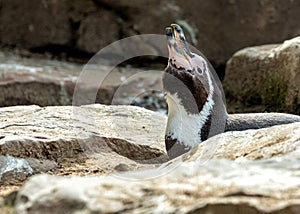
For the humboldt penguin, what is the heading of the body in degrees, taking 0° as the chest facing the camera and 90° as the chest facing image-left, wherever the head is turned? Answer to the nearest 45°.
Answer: approximately 45°

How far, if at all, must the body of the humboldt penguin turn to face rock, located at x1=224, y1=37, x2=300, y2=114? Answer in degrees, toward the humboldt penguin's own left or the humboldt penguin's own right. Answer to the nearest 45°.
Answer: approximately 135° to the humboldt penguin's own right

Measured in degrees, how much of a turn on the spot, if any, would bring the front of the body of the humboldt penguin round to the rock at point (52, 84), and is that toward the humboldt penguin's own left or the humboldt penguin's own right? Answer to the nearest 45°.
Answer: approximately 90° to the humboldt penguin's own right

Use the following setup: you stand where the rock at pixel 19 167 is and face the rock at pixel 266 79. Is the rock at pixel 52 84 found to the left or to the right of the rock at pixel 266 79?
left

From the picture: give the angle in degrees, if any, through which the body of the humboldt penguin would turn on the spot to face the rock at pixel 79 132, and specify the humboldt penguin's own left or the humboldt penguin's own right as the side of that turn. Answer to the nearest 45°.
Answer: approximately 45° to the humboldt penguin's own right
